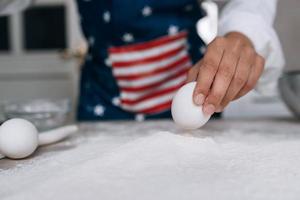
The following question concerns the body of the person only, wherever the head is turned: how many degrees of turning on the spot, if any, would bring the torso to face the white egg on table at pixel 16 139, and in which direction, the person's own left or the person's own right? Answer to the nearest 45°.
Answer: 0° — they already face it

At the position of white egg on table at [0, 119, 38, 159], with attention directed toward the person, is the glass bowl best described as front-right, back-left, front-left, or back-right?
front-left

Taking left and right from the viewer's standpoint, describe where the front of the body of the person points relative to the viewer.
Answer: facing the viewer

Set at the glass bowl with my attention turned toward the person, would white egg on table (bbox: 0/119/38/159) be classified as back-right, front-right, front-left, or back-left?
back-right

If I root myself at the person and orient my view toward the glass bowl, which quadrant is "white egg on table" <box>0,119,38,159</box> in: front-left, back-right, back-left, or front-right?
front-left
